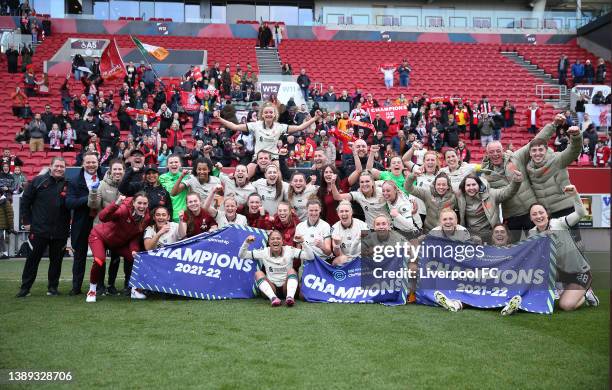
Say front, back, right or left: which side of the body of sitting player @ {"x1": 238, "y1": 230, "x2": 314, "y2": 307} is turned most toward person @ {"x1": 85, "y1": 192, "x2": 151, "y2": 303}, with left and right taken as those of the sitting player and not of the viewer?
right

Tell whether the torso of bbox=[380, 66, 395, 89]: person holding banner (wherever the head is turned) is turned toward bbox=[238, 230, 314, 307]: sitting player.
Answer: yes

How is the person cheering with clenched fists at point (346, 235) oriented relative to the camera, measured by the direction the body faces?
toward the camera

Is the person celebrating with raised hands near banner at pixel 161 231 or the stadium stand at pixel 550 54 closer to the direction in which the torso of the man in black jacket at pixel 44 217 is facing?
the person celebrating with raised hands near banner

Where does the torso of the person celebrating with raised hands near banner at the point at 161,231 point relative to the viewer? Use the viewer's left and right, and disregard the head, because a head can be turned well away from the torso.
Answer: facing the viewer

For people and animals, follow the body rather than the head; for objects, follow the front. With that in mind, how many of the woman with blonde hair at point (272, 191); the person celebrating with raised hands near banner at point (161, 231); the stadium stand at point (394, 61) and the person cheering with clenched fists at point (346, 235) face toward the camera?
4

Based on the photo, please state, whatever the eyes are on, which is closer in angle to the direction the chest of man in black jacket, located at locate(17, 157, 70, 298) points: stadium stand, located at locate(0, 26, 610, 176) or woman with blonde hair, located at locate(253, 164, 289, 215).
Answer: the woman with blonde hair

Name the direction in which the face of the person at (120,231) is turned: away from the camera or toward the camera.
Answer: toward the camera

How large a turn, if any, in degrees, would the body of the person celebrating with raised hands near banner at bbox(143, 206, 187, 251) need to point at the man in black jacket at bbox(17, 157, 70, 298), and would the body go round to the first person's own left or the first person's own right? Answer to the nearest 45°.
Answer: approximately 90° to the first person's own right

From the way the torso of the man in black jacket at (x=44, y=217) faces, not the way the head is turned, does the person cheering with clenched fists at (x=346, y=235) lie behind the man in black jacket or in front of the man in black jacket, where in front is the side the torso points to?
in front

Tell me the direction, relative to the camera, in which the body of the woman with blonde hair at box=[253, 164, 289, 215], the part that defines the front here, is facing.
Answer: toward the camera

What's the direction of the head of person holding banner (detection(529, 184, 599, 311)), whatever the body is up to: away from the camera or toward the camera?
toward the camera

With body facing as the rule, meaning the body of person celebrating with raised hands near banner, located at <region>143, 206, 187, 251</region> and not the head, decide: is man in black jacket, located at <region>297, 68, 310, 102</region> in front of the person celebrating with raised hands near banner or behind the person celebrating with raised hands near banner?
behind

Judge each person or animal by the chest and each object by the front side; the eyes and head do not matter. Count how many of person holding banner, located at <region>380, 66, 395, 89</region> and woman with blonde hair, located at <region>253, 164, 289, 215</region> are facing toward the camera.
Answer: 2
